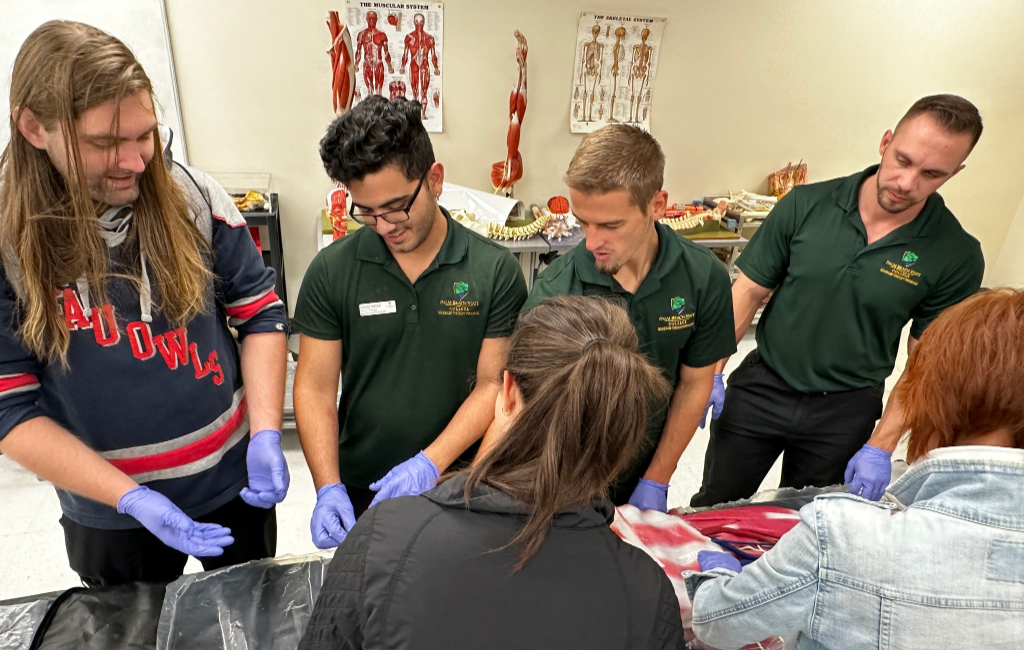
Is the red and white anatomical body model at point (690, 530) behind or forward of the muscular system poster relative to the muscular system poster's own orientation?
forward

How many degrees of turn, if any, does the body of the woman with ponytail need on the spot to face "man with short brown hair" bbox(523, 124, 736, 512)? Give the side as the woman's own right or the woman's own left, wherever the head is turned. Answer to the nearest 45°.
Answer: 0° — they already face them

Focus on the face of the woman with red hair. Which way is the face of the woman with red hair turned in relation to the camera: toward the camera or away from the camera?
away from the camera

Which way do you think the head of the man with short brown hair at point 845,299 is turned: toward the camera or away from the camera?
toward the camera

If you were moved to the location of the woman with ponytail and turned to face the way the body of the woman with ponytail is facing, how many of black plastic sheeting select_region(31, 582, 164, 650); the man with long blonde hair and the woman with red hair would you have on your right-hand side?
1

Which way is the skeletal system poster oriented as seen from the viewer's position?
toward the camera

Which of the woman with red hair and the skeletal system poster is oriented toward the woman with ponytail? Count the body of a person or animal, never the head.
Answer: the skeletal system poster

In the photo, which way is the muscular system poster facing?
toward the camera

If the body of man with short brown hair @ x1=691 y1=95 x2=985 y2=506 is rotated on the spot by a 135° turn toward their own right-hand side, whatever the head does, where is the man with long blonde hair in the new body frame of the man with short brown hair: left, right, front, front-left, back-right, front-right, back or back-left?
left

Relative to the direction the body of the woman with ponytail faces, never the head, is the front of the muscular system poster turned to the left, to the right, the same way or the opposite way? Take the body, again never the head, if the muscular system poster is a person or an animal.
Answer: the opposite way

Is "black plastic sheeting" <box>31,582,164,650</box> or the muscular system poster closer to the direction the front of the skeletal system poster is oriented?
the black plastic sheeting

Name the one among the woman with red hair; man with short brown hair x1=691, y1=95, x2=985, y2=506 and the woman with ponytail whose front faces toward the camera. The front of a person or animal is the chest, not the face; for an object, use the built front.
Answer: the man with short brown hair

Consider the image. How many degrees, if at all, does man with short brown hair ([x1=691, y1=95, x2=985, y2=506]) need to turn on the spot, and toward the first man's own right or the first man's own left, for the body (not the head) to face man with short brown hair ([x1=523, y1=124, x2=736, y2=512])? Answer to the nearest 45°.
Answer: approximately 45° to the first man's own right

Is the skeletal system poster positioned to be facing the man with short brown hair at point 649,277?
yes

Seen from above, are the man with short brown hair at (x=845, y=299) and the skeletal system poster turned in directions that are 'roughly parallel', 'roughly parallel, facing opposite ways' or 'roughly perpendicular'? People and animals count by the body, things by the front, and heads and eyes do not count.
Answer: roughly parallel

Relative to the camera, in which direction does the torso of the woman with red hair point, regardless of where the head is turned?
away from the camera

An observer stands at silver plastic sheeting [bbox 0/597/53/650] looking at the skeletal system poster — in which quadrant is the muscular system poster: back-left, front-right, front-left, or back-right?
front-left

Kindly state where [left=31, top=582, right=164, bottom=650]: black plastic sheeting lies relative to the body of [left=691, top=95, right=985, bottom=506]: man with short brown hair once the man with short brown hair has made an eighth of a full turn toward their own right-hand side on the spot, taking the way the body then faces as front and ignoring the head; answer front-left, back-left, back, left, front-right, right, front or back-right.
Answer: front

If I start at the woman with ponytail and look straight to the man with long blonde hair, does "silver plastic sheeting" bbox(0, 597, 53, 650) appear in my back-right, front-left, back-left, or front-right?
front-left

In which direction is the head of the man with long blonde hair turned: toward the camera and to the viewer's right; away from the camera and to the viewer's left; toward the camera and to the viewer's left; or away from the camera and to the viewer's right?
toward the camera and to the viewer's right

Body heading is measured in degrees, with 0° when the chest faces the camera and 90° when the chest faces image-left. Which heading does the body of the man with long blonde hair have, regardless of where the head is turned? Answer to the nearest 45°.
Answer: approximately 315°

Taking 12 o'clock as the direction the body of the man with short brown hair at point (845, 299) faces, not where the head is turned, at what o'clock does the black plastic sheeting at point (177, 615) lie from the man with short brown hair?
The black plastic sheeting is roughly at 1 o'clock from the man with short brown hair.

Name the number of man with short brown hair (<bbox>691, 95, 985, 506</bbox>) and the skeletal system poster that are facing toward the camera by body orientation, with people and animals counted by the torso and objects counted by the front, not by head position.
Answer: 2

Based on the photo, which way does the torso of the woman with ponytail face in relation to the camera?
away from the camera
